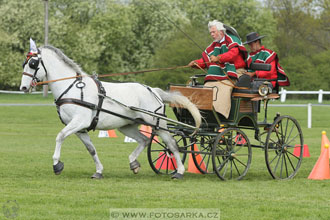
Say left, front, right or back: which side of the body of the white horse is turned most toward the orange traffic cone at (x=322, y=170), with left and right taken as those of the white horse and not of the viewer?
back

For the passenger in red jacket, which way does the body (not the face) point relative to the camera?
to the viewer's left

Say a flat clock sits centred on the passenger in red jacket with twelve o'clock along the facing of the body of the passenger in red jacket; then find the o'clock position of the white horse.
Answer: The white horse is roughly at 11 o'clock from the passenger in red jacket.

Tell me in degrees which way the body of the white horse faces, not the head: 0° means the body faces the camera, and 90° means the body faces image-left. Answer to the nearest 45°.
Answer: approximately 90°

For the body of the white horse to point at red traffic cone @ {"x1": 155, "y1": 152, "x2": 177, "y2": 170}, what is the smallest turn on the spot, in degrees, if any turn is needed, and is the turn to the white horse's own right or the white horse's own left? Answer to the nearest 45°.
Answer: approximately 135° to the white horse's own right

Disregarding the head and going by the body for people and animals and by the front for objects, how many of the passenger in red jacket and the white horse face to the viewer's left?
2

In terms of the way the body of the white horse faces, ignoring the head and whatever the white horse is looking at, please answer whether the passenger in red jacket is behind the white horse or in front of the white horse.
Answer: behind

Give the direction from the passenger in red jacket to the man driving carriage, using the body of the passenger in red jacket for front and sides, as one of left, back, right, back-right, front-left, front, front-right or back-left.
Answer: front-left
